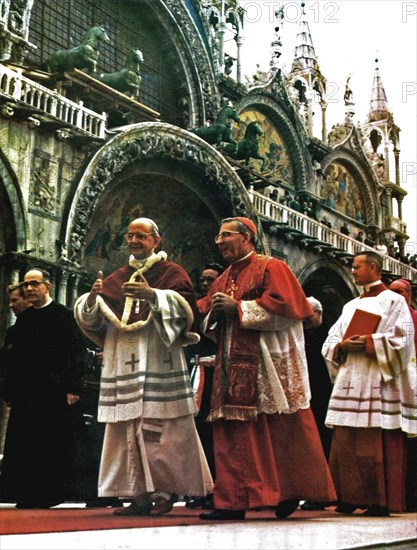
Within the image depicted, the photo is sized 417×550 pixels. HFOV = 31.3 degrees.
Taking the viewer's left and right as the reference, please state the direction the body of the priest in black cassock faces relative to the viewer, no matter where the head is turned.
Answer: facing the viewer and to the left of the viewer

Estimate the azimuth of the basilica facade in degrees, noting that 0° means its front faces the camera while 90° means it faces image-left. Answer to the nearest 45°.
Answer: approximately 315°

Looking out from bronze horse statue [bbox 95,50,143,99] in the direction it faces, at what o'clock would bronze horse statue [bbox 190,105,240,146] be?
bronze horse statue [bbox 190,105,240,146] is roughly at 9 o'clock from bronze horse statue [bbox 95,50,143,99].

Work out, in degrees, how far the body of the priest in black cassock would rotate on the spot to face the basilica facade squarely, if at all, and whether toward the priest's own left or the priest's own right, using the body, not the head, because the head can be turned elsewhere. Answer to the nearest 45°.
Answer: approximately 135° to the priest's own right

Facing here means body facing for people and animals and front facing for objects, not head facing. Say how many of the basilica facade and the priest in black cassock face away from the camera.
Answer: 0

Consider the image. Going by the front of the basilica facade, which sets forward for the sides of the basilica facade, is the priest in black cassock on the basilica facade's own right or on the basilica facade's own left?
on the basilica facade's own right

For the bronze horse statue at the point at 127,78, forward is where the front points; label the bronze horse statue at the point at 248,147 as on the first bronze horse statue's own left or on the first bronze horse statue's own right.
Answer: on the first bronze horse statue's own left

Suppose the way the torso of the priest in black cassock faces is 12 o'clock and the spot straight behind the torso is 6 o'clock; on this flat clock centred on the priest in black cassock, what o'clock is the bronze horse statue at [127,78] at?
The bronze horse statue is roughly at 5 o'clock from the priest in black cassock.

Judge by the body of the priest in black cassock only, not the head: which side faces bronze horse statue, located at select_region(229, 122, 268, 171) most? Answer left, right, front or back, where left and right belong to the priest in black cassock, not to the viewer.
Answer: back
